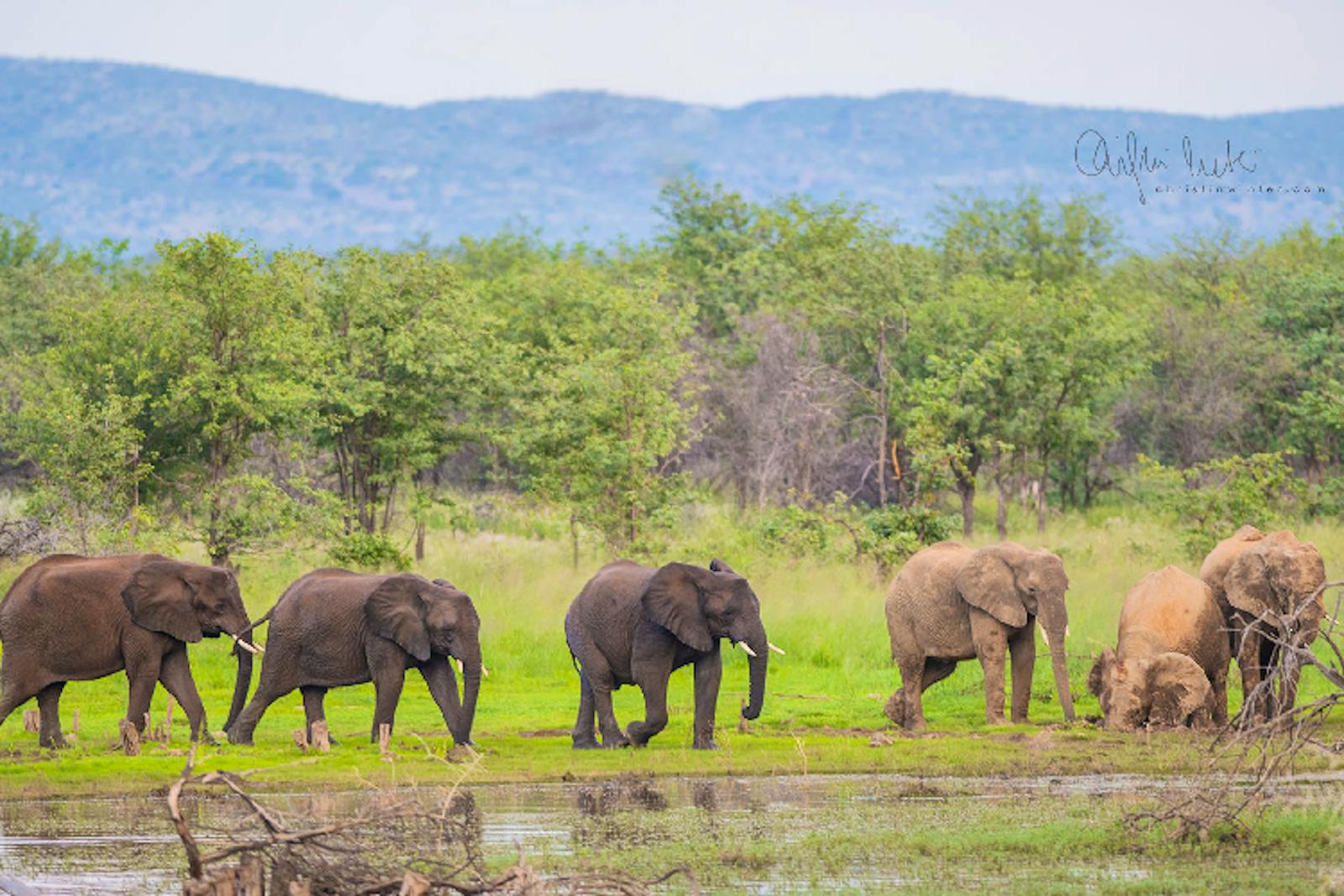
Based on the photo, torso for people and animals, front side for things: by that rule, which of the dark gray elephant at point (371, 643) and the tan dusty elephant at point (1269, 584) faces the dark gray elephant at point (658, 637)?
the dark gray elephant at point (371, 643)

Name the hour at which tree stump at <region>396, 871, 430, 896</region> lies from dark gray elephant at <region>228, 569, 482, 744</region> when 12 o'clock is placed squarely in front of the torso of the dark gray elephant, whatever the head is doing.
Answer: The tree stump is roughly at 3 o'clock from the dark gray elephant.

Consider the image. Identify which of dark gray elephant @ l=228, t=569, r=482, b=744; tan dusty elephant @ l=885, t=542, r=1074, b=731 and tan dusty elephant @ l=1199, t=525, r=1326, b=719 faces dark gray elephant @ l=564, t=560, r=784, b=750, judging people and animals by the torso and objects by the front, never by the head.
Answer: dark gray elephant @ l=228, t=569, r=482, b=744

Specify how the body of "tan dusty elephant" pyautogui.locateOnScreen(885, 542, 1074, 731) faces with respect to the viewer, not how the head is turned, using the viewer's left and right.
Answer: facing to the right of the viewer

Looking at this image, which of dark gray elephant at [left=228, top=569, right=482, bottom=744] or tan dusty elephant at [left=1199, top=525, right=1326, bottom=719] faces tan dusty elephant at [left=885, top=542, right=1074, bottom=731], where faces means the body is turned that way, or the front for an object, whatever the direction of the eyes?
the dark gray elephant

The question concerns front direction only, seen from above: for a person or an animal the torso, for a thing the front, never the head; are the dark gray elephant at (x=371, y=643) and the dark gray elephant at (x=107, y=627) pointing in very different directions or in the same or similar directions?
same or similar directions

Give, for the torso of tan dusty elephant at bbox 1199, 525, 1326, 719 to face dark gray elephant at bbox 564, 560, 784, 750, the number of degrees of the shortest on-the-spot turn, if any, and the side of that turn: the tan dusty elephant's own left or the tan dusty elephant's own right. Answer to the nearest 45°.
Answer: approximately 90° to the tan dusty elephant's own right

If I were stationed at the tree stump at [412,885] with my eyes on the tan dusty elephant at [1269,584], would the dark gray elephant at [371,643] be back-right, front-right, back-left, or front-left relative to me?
front-left

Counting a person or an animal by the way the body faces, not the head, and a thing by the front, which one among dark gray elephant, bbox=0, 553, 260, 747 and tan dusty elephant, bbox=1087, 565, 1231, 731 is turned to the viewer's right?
the dark gray elephant

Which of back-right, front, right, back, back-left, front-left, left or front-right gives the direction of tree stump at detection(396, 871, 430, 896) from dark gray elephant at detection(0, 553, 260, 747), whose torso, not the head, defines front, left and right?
right

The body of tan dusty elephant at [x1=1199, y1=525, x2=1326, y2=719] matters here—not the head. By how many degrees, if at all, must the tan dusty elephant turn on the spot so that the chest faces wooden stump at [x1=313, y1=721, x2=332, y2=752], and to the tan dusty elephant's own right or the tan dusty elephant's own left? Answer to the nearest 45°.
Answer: approximately 90° to the tan dusty elephant's own right

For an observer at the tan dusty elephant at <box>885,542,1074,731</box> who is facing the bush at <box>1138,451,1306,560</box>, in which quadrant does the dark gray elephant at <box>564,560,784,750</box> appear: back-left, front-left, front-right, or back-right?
back-left

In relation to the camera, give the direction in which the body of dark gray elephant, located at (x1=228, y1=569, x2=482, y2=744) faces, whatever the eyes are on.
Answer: to the viewer's right

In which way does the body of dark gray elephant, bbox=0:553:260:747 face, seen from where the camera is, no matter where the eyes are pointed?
to the viewer's right

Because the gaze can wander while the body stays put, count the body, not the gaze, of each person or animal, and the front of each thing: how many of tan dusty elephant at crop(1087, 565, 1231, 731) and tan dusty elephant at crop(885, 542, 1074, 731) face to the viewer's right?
1
